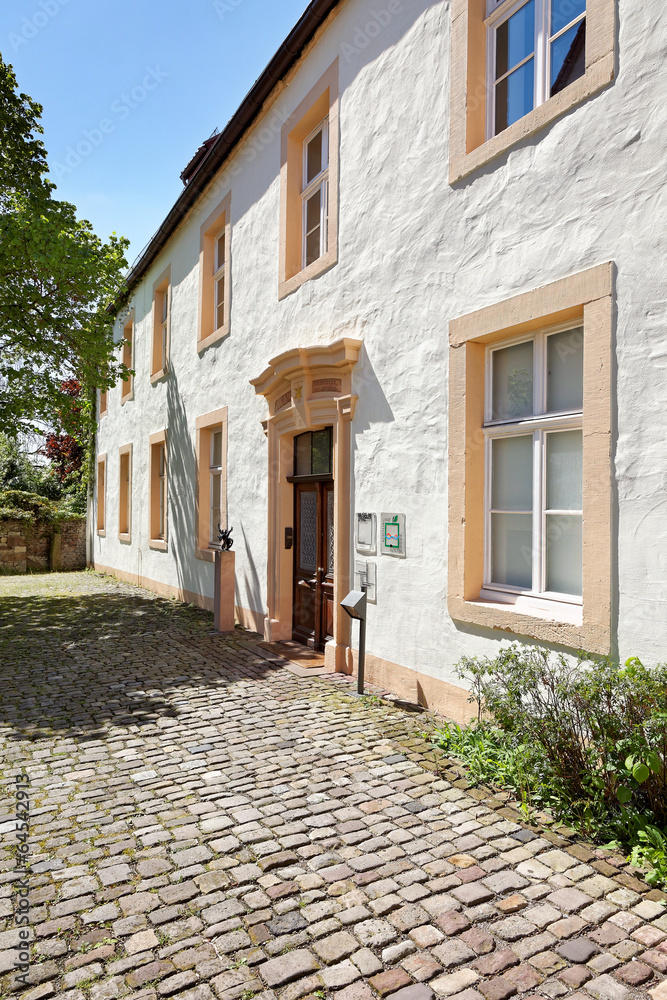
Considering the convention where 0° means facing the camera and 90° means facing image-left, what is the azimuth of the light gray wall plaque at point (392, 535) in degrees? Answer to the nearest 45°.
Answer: approximately 45°

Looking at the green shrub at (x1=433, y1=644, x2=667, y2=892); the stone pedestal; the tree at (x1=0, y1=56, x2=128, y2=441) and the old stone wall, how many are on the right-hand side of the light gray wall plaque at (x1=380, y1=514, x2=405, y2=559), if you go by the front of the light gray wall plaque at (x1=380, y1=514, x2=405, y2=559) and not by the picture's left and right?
3

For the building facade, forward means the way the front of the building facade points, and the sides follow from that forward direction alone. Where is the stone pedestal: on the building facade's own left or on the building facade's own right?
on the building facade's own right

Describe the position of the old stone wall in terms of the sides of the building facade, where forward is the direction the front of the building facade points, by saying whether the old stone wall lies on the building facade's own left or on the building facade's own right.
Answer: on the building facade's own right

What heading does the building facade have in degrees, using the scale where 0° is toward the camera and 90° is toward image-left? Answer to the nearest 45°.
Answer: approximately 45°

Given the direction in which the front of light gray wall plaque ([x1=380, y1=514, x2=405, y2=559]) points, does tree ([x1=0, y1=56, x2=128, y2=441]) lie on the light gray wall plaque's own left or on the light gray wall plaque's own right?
on the light gray wall plaque's own right

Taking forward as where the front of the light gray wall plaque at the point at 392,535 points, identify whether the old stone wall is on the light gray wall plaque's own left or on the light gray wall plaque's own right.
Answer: on the light gray wall plaque's own right

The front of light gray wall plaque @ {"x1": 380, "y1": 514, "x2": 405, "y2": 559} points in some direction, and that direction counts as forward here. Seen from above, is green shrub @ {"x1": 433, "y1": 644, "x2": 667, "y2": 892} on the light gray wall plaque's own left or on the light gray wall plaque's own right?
on the light gray wall plaque's own left
